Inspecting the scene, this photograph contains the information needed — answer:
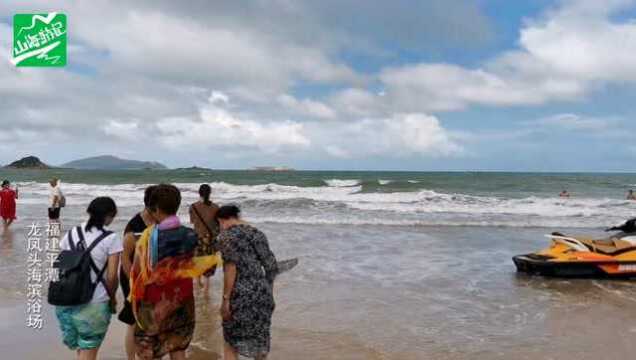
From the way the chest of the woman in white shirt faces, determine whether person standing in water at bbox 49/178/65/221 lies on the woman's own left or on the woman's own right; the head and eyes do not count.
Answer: on the woman's own left

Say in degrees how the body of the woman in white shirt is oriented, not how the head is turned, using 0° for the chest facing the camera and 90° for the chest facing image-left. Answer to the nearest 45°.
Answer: approximately 225°

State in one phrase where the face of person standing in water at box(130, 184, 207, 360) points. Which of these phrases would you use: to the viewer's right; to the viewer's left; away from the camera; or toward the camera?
away from the camera

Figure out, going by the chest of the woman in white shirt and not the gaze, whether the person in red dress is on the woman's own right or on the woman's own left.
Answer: on the woman's own left

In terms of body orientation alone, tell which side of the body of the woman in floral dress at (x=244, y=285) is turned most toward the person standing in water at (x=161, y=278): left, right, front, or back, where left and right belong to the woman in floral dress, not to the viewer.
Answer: left

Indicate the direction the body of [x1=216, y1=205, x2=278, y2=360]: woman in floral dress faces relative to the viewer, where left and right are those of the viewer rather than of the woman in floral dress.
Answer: facing away from the viewer and to the left of the viewer

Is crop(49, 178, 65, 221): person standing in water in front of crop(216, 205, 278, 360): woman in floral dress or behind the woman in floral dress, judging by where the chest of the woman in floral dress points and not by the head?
in front

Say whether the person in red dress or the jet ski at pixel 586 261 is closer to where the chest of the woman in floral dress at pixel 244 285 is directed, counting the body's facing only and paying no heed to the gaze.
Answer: the person in red dress
